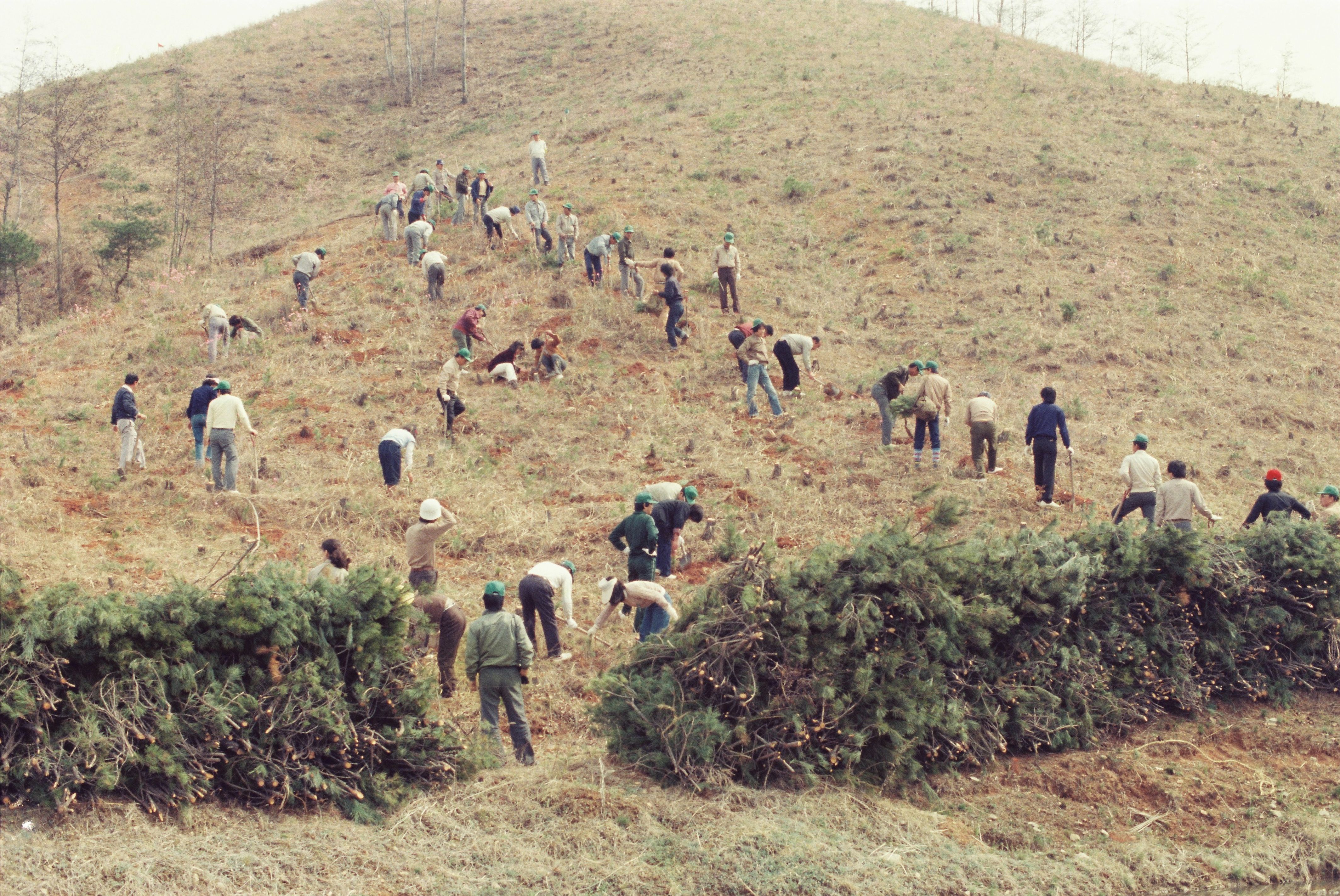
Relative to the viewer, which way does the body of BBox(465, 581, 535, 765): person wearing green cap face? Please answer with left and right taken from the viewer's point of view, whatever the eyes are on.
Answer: facing away from the viewer

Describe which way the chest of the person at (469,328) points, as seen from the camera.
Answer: to the viewer's right

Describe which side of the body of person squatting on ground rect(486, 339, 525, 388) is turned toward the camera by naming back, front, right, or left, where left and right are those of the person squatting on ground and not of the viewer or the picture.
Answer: right

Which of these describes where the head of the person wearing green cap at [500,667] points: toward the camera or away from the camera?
away from the camera

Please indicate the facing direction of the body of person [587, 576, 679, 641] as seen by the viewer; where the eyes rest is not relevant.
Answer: to the viewer's left

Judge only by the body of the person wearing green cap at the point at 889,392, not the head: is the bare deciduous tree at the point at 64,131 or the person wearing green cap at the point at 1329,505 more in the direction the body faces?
the person wearing green cap

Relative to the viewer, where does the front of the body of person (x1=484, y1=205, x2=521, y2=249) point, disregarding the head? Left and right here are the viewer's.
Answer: facing to the right of the viewer

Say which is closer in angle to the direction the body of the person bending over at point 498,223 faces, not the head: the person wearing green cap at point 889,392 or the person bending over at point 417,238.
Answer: the person wearing green cap

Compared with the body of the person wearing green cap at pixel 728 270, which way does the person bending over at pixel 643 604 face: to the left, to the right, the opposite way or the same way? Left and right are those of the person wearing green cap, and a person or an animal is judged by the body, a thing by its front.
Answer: to the right
